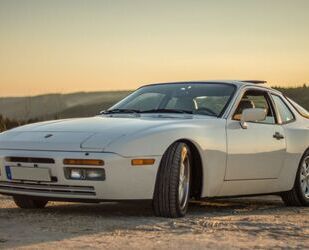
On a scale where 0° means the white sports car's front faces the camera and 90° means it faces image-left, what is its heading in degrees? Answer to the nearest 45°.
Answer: approximately 45°
